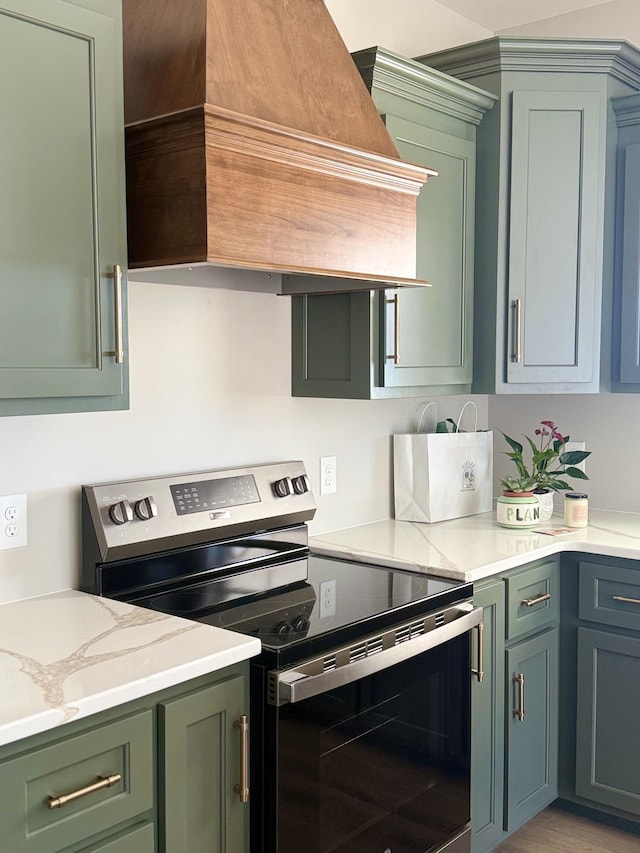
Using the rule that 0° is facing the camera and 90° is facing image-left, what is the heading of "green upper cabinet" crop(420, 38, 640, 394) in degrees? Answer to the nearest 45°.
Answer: approximately 0°

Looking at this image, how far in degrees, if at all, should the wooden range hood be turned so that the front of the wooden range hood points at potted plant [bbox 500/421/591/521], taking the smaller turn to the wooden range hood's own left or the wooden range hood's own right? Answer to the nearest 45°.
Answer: approximately 90° to the wooden range hood's own left

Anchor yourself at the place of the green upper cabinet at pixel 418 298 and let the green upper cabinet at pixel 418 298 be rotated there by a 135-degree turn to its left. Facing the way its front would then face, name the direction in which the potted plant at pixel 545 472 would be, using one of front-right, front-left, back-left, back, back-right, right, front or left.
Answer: front-right

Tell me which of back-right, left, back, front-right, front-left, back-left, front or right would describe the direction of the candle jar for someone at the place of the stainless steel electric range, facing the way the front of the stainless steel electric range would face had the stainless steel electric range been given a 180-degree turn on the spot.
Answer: right

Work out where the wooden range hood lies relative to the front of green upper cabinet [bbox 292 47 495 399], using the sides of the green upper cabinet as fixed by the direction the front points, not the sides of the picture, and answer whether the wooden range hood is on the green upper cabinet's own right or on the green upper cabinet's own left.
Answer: on the green upper cabinet's own right

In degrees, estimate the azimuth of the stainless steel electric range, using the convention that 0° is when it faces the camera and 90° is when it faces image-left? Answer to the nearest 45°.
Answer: approximately 315°

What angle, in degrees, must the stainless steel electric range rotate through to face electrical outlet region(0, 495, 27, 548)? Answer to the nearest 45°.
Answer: approximately 135° to its right

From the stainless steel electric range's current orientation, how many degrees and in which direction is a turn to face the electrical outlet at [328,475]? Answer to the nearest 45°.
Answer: approximately 135° to its left

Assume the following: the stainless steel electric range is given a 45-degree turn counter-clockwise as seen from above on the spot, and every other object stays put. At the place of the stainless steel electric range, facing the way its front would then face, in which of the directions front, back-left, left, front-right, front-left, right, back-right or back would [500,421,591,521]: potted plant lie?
front-left

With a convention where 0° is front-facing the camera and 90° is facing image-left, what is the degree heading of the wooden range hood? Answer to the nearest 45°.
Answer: approximately 315°

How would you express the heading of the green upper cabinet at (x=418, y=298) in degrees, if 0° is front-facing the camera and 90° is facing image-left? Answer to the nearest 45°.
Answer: approximately 315°

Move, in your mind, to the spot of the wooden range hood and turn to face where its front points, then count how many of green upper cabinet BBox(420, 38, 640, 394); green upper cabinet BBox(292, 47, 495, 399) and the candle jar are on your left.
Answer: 3
